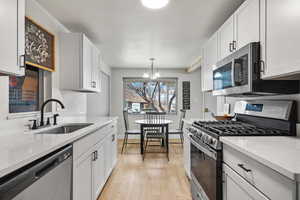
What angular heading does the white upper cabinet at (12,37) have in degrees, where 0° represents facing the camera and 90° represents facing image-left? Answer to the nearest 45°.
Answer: approximately 315°

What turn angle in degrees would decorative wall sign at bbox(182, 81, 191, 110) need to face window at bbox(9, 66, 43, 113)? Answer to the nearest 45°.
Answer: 0° — it already faces it

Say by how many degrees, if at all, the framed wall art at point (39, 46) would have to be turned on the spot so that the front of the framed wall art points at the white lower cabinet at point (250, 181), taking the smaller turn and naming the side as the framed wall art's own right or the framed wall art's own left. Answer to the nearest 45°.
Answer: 0° — it already faces it

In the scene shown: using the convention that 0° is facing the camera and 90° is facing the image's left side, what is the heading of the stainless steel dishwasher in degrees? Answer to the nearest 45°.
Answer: approximately 315°

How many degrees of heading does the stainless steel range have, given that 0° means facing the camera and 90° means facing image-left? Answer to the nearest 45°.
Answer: approximately 45°

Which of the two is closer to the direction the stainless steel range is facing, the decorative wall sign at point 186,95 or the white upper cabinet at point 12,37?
the white upper cabinet

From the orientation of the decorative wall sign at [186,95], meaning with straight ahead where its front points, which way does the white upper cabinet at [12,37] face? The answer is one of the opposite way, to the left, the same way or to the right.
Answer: to the left

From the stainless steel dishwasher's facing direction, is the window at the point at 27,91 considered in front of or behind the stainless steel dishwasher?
behind

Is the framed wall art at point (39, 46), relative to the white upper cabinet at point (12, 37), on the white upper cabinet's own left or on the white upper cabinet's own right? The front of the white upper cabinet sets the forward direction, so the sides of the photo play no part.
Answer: on the white upper cabinet's own left
